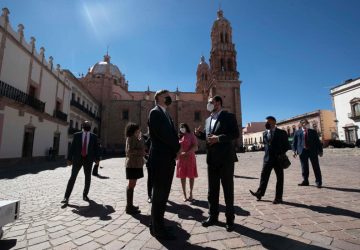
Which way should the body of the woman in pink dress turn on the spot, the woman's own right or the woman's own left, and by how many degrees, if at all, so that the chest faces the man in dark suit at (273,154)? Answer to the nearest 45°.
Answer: approximately 135° to the woman's own left

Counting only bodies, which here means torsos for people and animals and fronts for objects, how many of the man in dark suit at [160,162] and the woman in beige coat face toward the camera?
0

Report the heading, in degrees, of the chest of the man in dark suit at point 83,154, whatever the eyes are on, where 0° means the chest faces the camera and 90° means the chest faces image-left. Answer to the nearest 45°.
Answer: approximately 0°

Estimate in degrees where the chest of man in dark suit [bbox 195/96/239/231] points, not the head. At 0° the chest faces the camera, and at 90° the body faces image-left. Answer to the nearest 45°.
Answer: approximately 45°

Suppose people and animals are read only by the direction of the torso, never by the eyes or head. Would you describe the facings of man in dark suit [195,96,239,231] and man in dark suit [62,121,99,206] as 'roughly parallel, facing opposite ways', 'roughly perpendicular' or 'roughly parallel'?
roughly perpendicular

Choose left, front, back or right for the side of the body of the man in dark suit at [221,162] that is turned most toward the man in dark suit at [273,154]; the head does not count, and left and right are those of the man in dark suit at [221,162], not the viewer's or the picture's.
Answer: back

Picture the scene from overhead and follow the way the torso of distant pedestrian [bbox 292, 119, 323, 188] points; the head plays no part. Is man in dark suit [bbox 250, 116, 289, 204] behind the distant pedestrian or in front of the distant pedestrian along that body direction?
in front

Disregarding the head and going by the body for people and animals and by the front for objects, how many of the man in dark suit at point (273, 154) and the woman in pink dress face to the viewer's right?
0

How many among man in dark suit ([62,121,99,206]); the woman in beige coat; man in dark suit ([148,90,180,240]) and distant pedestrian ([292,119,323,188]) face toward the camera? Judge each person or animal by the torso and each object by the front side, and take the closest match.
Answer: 2

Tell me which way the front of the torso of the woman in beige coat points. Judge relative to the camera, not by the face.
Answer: to the viewer's right
